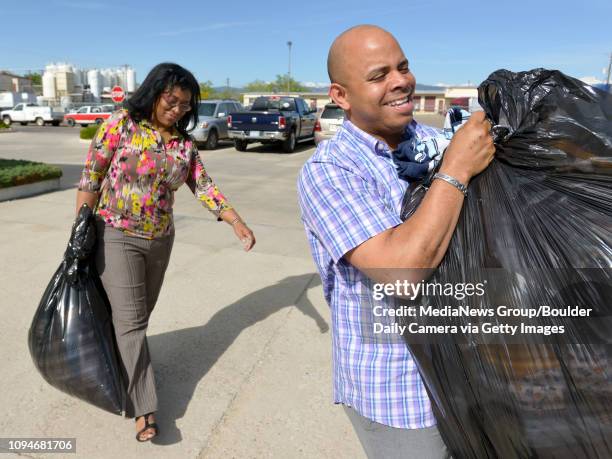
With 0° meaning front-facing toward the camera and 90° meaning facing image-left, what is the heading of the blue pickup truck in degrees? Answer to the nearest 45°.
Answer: approximately 225°

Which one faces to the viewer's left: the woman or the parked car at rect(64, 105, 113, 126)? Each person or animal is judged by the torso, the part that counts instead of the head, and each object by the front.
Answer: the parked car

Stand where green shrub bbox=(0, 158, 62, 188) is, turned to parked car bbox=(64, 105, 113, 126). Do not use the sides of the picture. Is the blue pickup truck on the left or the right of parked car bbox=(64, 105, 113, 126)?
right

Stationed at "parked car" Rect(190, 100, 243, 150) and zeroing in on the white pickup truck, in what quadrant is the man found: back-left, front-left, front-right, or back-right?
back-left

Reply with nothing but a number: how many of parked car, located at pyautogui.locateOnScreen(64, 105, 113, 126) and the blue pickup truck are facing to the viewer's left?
1

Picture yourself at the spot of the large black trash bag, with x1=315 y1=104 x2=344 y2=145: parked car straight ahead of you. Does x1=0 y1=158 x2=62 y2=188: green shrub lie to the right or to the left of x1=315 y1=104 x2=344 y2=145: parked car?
left

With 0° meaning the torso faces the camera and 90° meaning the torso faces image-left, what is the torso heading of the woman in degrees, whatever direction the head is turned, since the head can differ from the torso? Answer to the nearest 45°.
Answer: approximately 315°

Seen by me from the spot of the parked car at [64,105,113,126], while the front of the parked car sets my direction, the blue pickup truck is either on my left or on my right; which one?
on my left

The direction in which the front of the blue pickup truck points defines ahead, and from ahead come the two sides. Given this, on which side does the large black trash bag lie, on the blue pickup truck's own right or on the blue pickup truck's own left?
on the blue pickup truck's own right

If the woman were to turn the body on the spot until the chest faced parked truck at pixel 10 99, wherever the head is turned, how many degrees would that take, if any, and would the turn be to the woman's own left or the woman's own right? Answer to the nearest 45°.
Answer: approximately 135° to the woman's own left

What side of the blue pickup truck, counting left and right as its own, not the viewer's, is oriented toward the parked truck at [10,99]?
left

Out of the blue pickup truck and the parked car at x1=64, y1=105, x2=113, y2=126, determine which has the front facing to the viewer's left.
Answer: the parked car

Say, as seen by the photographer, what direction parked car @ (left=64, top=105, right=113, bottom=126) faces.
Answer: facing to the left of the viewer
